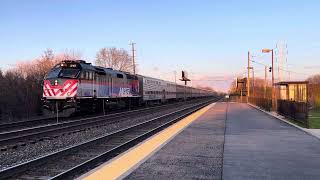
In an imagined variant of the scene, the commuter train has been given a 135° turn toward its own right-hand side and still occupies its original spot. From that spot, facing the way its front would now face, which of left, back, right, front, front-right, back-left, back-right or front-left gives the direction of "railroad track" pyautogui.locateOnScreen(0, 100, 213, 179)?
back

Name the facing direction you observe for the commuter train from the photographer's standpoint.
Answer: facing the viewer and to the left of the viewer
